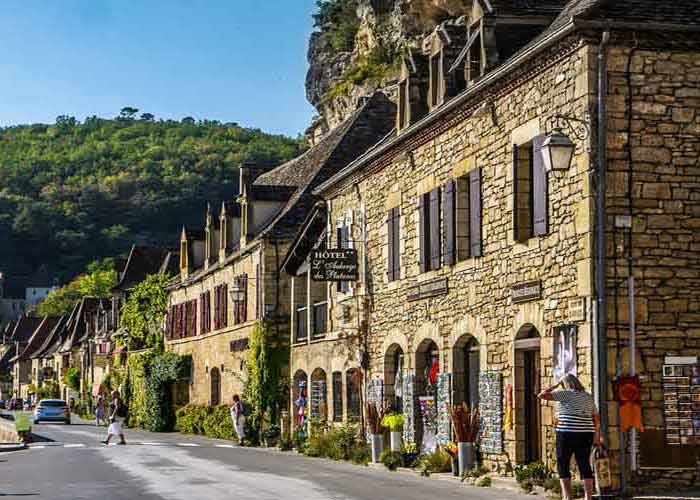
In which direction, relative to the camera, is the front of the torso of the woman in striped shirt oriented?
away from the camera

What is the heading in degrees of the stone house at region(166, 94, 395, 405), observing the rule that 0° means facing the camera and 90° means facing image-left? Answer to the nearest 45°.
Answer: approximately 45°

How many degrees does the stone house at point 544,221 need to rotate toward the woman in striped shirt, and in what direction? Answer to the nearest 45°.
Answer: approximately 45° to its left

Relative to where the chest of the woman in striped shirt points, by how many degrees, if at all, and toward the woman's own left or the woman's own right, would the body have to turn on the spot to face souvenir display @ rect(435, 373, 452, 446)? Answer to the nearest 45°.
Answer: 0° — they already face it

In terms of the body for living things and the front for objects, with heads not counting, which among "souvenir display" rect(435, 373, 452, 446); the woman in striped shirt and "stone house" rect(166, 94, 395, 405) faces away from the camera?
the woman in striped shirt

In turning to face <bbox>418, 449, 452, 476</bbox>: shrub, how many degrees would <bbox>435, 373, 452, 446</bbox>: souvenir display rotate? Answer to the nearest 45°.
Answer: approximately 45° to its left
